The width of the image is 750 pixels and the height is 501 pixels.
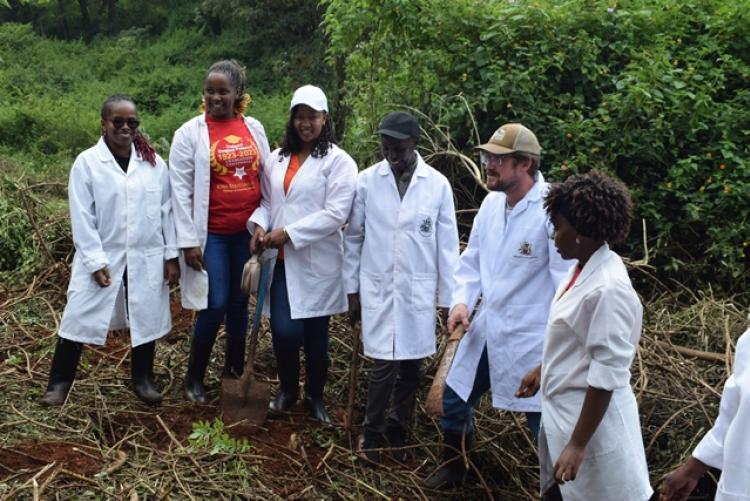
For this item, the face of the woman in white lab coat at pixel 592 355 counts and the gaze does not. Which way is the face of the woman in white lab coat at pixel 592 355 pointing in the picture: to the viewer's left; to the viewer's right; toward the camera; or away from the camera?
to the viewer's left

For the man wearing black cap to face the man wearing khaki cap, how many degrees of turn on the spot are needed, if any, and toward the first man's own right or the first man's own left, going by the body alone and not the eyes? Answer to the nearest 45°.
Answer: approximately 45° to the first man's own left

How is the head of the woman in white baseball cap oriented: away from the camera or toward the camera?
toward the camera

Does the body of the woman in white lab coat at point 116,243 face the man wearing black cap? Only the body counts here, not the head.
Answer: no

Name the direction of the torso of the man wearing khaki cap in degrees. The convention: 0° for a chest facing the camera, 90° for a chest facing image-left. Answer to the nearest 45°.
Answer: approximately 45°

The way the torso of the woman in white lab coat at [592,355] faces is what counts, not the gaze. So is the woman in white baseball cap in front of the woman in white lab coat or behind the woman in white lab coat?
in front

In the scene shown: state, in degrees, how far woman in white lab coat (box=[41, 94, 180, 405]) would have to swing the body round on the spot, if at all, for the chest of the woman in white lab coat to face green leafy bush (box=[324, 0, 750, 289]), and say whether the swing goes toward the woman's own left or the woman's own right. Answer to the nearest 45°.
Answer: approximately 90° to the woman's own left

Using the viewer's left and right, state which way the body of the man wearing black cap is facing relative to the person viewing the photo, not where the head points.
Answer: facing the viewer

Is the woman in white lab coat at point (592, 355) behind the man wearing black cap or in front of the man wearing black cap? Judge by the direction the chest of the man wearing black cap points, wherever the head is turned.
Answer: in front

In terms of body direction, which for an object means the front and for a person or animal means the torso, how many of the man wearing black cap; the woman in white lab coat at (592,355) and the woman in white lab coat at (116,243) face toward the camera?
2

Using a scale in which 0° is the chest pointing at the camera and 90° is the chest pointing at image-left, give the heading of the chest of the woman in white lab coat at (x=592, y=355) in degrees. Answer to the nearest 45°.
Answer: approximately 90°

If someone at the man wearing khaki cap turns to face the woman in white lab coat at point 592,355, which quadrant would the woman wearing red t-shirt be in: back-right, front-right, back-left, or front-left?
back-right
